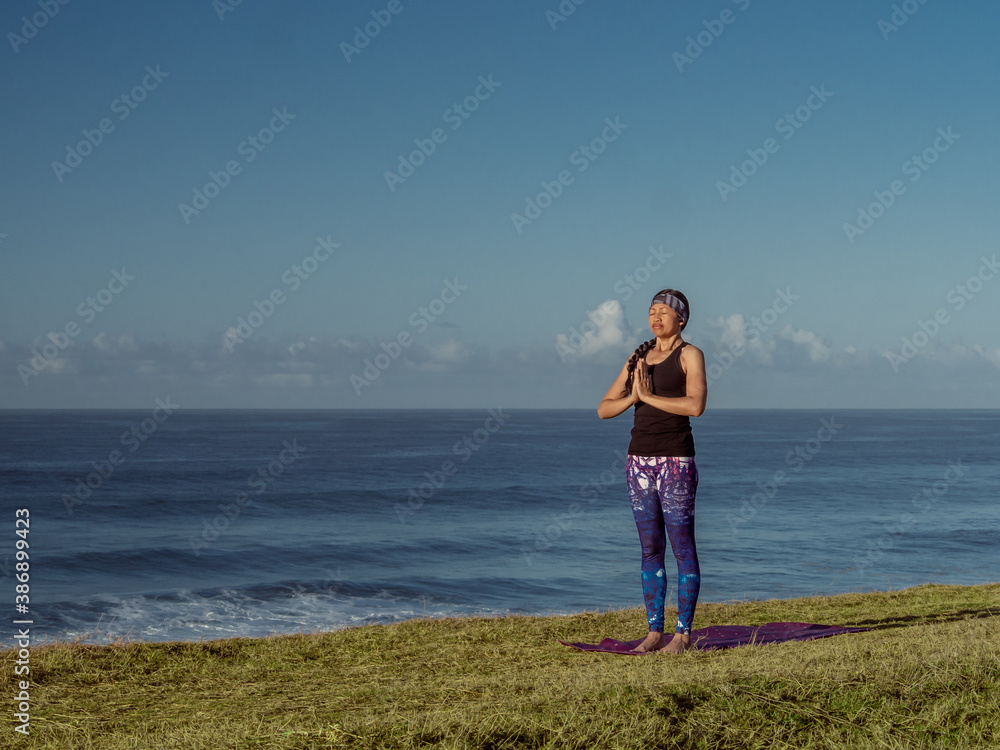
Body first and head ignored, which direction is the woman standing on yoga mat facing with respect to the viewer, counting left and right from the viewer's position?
facing the viewer and to the left of the viewer
